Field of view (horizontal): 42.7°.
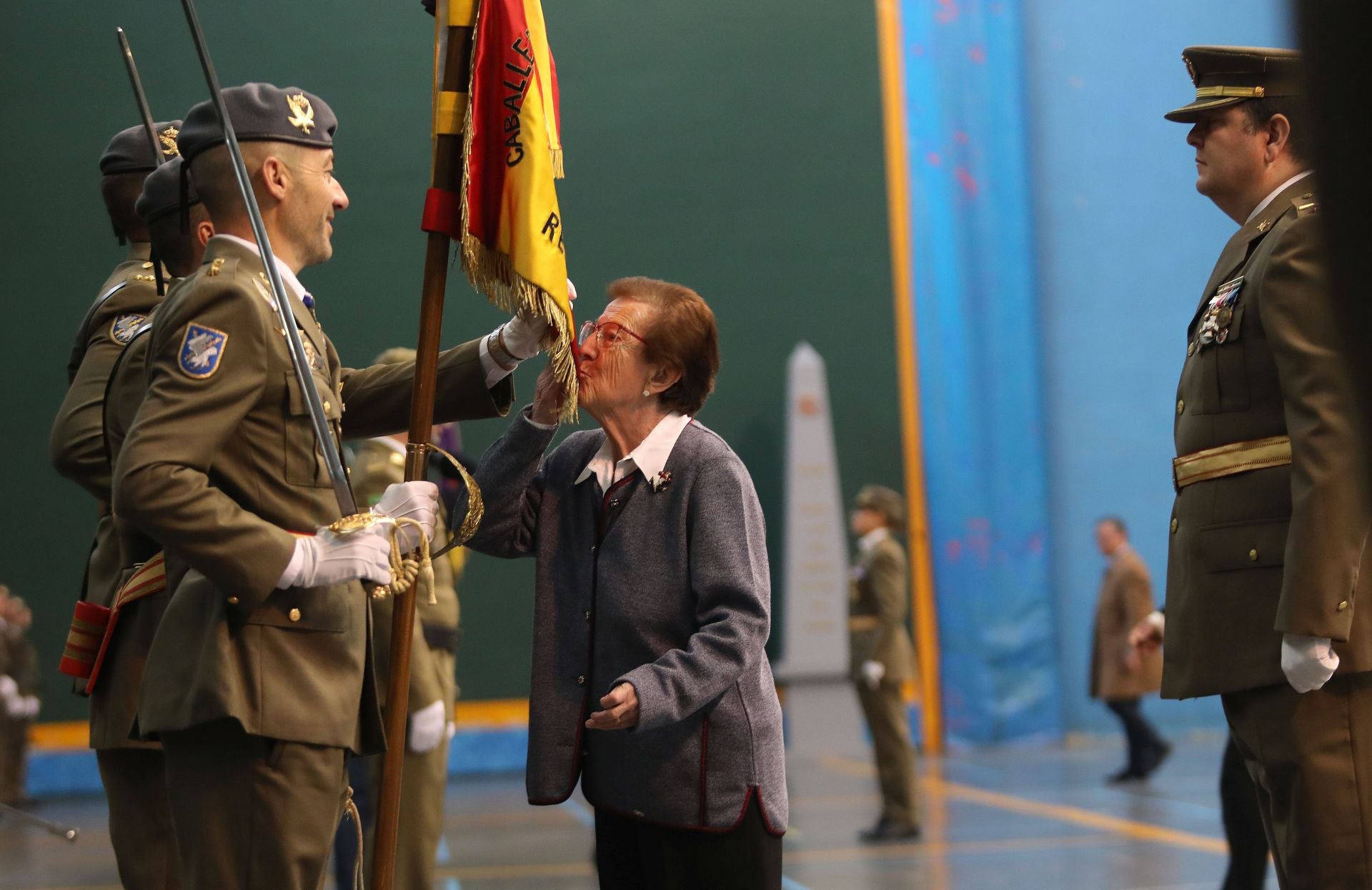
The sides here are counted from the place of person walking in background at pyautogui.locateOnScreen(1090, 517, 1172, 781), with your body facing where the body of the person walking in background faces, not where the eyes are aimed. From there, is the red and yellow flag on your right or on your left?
on your left

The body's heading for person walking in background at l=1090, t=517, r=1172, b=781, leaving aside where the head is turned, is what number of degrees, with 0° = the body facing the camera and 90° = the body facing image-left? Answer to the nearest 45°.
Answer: approximately 90°

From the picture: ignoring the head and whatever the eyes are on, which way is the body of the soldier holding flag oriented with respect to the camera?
to the viewer's right

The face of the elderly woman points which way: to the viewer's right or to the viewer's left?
to the viewer's left

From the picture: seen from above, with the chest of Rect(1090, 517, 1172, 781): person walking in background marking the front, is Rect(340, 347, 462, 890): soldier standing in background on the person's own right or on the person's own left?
on the person's own left

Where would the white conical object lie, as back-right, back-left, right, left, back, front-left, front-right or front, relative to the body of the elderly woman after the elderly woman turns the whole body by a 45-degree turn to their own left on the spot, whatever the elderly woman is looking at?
back

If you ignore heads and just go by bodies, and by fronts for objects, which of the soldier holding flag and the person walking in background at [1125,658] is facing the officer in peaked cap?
the soldier holding flag

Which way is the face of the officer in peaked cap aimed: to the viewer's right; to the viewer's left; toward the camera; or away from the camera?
to the viewer's left
